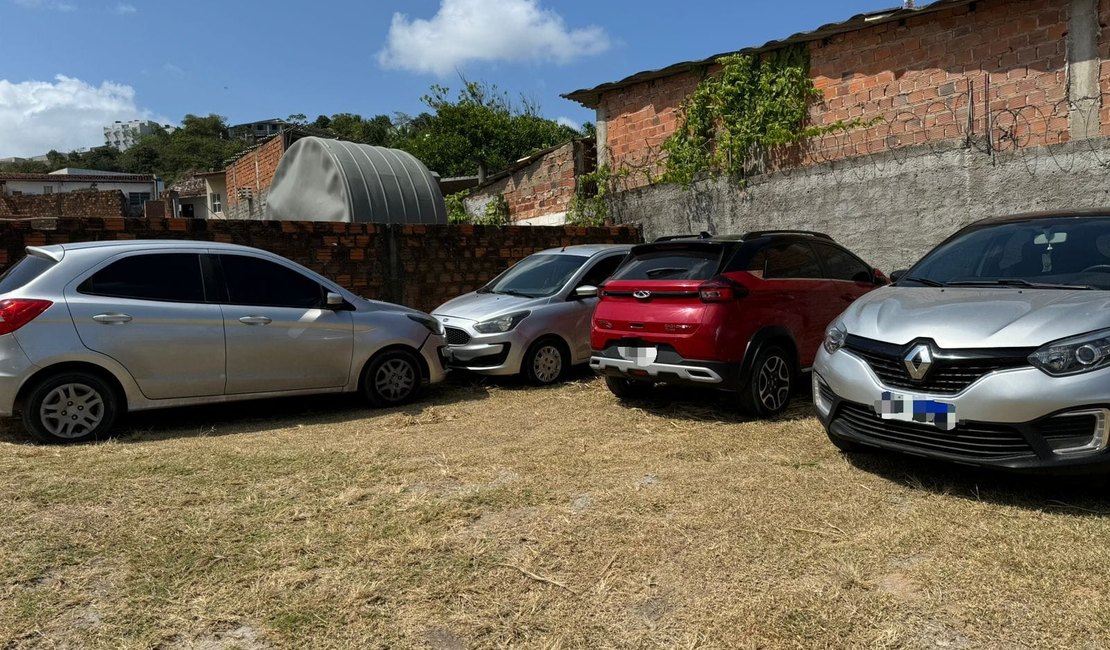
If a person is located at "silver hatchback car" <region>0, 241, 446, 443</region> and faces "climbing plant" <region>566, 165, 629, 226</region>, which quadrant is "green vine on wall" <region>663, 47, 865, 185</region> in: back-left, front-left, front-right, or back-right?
front-right

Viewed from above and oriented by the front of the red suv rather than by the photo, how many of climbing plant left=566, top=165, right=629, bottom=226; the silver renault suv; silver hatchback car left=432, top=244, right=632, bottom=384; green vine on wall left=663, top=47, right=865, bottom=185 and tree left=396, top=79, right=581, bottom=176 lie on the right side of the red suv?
1

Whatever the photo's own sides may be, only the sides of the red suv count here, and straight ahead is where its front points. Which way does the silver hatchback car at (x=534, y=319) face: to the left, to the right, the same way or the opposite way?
the opposite way

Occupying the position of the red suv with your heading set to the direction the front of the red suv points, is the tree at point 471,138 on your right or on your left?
on your left

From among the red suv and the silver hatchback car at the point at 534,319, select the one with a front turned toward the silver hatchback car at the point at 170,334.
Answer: the silver hatchback car at the point at 534,319

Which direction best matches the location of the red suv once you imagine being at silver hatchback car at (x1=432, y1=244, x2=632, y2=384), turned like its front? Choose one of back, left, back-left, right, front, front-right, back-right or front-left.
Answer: left

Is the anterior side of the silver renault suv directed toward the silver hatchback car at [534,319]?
no

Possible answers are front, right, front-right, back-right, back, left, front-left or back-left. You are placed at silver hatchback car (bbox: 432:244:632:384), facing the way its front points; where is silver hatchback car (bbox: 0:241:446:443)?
front

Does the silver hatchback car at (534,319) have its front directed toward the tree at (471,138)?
no

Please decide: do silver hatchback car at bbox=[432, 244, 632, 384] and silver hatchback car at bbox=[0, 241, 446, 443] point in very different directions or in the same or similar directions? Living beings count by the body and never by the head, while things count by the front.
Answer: very different directions

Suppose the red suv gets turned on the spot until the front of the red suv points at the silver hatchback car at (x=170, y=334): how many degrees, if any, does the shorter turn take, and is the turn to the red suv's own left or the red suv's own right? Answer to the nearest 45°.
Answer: approximately 135° to the red suv's own left

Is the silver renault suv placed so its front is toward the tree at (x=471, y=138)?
no

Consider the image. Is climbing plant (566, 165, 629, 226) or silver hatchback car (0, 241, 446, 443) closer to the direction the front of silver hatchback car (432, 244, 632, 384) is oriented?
the silver hatchback car

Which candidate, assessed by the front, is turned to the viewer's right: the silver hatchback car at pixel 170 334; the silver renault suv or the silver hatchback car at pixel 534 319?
the silver hatchback car at pixel 170 334

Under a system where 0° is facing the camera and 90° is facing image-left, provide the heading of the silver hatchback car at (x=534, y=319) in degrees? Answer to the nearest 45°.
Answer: approximately 45°

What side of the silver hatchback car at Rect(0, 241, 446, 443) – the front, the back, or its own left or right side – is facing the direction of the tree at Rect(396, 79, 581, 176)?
left

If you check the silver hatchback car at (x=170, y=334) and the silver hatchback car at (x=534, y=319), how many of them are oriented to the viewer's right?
1

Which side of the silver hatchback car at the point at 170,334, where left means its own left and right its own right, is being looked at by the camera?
right

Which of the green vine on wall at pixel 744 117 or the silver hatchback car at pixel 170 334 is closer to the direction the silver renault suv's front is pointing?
the silver hatchback car
